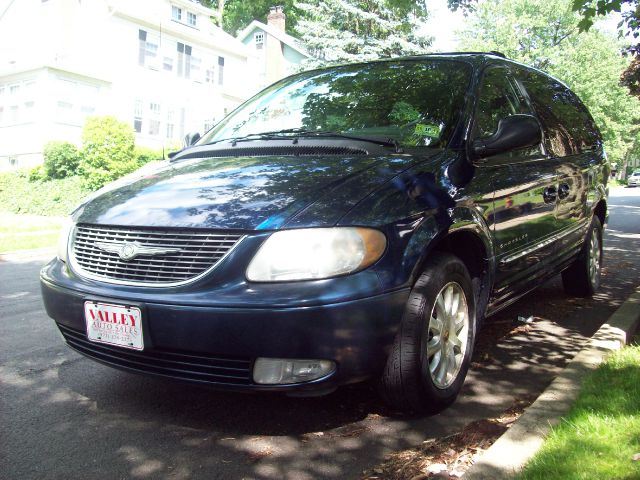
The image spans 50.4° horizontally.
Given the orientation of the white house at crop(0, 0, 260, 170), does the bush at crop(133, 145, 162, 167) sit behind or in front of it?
in front

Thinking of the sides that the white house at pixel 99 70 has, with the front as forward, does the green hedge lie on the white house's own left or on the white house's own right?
on the white house's own right

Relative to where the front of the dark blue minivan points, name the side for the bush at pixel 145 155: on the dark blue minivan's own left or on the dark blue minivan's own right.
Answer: on the dark blue minivan's own right

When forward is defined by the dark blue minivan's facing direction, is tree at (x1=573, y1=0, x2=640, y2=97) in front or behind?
behind

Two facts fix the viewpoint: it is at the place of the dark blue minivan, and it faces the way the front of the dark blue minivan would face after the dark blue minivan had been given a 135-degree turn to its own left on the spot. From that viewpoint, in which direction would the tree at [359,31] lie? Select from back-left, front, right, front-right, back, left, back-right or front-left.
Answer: left

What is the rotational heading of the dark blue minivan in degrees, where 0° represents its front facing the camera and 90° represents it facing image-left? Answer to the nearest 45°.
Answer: approximately 45°

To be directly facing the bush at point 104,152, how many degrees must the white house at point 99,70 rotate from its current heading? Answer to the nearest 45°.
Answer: approximately 45° to its right

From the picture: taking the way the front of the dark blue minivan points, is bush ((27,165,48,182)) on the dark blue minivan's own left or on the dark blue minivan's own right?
on the dark blue minivan's own right

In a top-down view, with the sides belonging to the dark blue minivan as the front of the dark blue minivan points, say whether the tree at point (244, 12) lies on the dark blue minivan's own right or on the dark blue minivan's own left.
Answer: on the dark blue minivan's own right

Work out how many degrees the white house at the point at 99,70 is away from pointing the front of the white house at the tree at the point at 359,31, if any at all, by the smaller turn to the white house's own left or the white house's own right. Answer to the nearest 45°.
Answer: approximately 45° to the white house's own left

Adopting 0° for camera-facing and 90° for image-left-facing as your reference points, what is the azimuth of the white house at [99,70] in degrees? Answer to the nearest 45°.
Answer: approximately 315°
